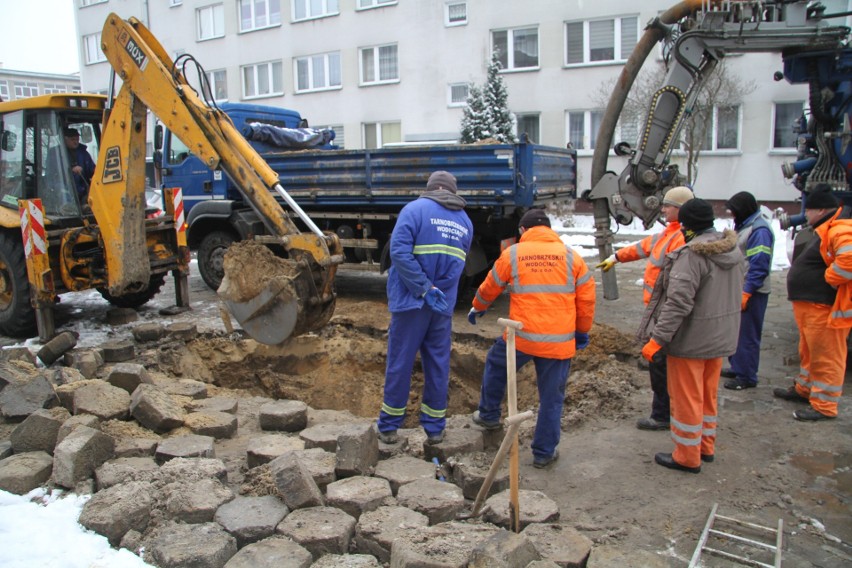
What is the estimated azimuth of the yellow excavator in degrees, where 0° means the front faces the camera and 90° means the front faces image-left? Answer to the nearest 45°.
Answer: approximately 135°

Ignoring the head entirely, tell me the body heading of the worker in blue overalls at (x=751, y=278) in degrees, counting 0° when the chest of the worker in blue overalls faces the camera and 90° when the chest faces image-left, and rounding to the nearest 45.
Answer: approximately 90°

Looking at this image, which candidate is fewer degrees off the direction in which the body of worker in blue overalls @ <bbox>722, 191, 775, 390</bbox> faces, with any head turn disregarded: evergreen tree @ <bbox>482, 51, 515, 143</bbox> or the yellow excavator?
the yellow excavator

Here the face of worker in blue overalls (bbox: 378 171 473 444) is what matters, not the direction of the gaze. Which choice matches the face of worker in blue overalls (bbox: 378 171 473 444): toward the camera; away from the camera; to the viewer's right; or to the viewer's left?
away from the camera

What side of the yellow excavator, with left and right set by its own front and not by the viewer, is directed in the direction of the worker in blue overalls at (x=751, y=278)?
back

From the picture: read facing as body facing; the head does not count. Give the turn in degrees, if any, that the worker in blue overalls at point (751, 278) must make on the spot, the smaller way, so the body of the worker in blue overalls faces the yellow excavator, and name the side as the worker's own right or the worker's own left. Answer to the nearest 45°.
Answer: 0° — they already face it

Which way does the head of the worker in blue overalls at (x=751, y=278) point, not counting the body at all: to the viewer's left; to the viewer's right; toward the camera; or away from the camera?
to the viewer's left

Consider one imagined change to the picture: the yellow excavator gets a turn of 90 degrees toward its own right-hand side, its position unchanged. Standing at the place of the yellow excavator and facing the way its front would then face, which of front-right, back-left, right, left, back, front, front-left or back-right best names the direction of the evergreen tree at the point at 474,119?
front

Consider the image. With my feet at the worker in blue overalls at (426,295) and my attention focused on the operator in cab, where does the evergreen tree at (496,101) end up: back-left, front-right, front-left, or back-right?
front-right
